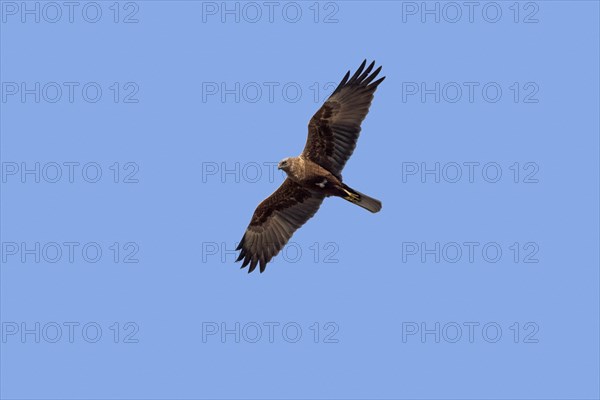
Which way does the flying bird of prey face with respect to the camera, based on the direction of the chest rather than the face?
to the viewer's left
